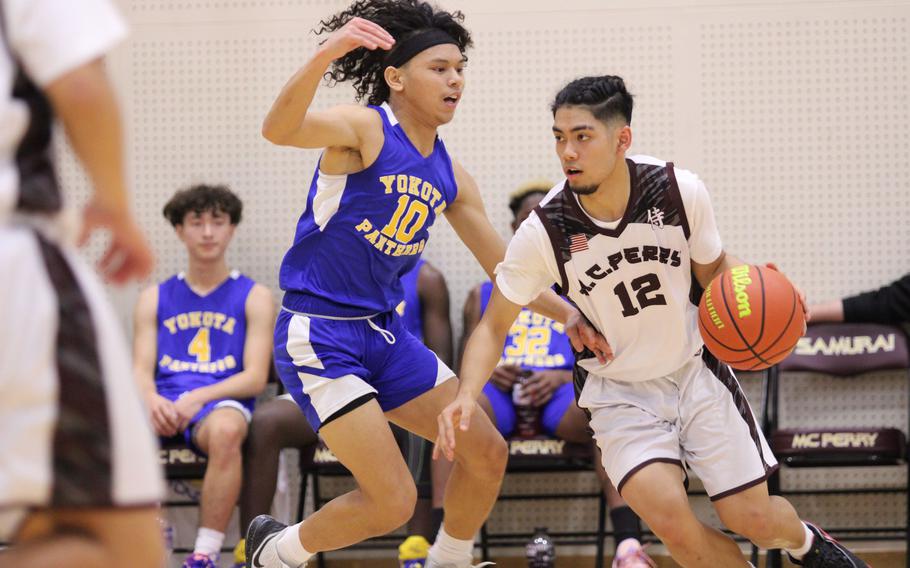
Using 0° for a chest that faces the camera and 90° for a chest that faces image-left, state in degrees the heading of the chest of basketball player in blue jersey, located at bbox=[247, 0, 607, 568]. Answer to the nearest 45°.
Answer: approximately 315°

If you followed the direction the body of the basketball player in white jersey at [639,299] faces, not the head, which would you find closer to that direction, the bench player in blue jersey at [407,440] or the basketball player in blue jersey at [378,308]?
the basketball player in blue jersey

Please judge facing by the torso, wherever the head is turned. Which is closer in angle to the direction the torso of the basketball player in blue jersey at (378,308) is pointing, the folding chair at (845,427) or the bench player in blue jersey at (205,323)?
the folding chair

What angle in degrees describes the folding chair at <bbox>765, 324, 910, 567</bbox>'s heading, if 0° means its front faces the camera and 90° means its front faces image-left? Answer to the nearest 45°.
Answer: approximately 0°

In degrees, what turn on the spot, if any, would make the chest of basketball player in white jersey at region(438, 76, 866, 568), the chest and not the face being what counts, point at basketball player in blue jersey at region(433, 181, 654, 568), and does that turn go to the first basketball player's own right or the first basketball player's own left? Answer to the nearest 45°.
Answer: approximately 180°

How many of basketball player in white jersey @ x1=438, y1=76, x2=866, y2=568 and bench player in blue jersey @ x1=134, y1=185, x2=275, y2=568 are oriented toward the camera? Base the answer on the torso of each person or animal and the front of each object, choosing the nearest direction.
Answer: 2

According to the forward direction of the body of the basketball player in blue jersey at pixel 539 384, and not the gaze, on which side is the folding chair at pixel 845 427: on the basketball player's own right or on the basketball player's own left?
on the basketball player's own left

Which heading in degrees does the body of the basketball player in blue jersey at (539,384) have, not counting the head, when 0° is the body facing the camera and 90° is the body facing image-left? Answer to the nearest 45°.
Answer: approximately 0°

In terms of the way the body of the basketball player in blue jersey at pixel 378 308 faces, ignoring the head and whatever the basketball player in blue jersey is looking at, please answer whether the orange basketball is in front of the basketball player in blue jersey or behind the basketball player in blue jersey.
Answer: in front

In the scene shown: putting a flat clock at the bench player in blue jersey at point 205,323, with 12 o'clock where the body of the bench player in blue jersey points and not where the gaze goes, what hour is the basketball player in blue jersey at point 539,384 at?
The basketball player in blue jersey is roughly at 10 o'clock from the bench player in blue jersey.

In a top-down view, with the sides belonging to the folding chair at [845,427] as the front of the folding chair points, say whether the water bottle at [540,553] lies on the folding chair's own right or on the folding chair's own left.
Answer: on the folding chair's own right
